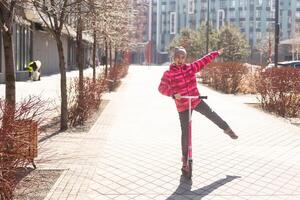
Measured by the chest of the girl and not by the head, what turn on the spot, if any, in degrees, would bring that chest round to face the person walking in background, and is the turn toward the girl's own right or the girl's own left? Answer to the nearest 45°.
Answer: approximately 180°

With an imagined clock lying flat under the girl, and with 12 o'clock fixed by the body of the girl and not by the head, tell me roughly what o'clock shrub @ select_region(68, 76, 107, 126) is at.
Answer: The shrub is roughly at 5 o'clock from the girl.

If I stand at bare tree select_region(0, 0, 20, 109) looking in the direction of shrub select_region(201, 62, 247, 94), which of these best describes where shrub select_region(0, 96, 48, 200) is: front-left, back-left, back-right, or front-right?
back-right

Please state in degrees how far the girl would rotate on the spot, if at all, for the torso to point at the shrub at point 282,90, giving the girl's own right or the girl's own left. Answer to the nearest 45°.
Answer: approximately 180°

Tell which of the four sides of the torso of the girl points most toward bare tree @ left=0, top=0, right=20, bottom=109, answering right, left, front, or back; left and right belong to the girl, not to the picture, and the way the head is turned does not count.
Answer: right

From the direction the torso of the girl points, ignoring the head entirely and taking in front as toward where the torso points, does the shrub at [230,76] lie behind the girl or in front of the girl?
behind

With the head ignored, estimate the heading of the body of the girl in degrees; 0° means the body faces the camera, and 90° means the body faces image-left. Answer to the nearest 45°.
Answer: approximately 0°
